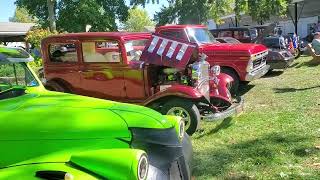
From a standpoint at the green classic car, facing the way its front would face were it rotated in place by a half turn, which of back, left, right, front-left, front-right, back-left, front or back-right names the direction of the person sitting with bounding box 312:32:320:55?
right

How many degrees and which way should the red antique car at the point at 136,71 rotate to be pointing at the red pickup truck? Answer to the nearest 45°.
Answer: approximately 90° to its left

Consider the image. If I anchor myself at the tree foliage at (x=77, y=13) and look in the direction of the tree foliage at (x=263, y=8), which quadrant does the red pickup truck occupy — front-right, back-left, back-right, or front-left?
front-right

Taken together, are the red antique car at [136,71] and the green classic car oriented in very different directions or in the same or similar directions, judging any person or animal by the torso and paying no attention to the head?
same or similar directions

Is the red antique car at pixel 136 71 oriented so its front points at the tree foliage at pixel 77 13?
no

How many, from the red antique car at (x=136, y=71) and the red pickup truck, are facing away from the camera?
0

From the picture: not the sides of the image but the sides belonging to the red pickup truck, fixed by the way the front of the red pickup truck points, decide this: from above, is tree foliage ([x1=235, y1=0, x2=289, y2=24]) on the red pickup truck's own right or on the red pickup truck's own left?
on the red pickup truck's own left

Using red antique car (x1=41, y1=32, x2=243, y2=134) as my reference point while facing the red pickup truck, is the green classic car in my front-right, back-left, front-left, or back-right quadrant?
back-right

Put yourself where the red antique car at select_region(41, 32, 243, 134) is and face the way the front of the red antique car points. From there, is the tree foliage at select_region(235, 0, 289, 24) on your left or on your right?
on your left

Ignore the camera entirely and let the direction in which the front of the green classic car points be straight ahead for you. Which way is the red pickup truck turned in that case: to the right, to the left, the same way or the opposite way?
the same way

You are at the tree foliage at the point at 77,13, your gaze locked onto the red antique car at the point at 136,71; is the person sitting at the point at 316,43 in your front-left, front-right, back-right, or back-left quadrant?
front-left

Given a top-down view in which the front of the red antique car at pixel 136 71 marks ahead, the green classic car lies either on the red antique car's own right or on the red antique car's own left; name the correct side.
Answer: on the red antique car's own right

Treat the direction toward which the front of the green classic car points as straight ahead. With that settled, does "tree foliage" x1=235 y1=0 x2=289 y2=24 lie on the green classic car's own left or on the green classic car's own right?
on the green classic car's own left

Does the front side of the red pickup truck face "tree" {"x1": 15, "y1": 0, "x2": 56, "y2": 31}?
no

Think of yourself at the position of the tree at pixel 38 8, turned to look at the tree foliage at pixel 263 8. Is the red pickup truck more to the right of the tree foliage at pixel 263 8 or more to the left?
right

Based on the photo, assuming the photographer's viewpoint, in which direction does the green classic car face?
facing the viewer and to the right of the viewer
